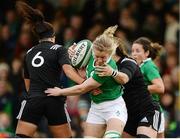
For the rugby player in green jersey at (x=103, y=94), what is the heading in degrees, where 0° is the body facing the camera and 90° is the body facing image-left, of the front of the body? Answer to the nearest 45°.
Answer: approximately 45°

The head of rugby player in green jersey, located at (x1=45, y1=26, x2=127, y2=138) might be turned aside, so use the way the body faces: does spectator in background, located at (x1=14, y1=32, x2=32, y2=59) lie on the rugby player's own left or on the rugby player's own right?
on the rugby player's own right

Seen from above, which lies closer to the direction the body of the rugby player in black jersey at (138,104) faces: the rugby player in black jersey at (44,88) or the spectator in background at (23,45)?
the rugby player in black jersey

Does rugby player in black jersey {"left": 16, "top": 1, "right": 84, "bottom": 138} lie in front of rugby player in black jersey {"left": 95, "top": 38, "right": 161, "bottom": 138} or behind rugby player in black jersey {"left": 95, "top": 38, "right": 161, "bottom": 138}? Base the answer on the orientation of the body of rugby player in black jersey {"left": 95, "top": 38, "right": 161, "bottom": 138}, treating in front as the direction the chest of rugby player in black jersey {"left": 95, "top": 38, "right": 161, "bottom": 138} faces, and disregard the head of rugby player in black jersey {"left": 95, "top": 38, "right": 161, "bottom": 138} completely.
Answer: in front

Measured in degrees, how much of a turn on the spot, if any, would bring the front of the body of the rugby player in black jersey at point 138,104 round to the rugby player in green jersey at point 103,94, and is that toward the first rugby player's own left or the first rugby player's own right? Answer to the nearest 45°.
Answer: approximately 45° to the first rugby player's own left

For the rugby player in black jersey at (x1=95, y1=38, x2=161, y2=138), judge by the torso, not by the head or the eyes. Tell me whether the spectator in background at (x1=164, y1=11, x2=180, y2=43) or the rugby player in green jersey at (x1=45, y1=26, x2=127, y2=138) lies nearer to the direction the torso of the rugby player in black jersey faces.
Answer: the rugby player in green jersey

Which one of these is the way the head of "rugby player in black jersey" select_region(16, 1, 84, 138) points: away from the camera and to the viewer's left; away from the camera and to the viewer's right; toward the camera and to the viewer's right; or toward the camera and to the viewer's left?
away from the camera and to the viewer's right

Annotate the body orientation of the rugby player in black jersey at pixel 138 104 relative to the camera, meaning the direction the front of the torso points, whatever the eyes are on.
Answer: to the viewer's left

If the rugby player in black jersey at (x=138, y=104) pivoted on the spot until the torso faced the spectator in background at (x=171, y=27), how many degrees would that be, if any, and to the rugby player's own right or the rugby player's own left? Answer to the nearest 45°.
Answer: approximately 90° to the rugby player's own right
